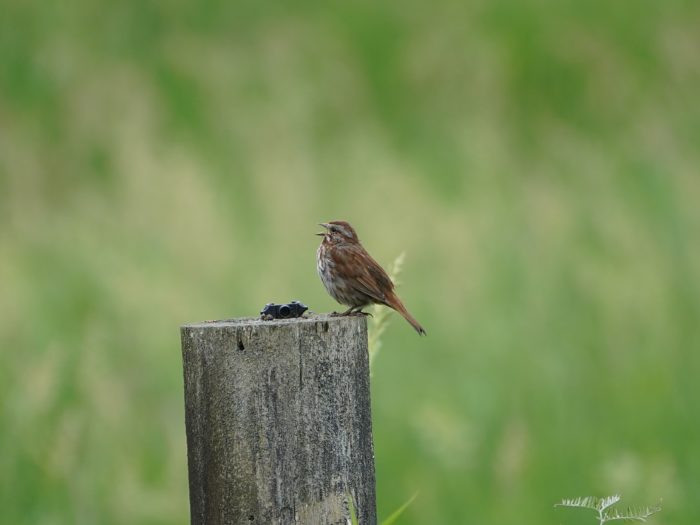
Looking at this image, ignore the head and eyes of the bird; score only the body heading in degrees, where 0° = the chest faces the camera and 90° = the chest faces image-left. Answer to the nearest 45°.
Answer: approximately 90°
